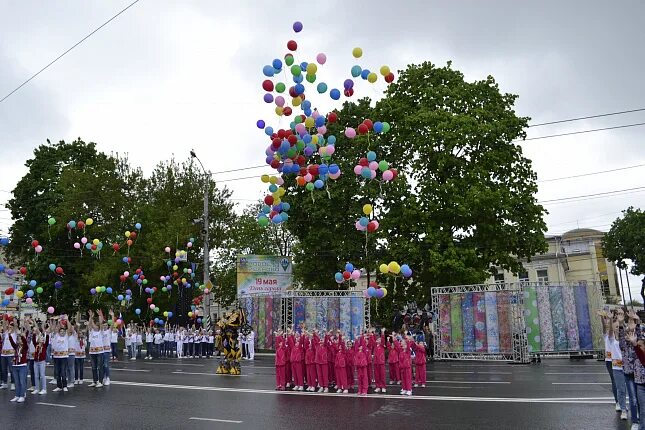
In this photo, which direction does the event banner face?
toward the camera

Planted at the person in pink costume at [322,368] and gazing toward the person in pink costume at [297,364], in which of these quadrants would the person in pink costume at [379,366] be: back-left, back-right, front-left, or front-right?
back-right

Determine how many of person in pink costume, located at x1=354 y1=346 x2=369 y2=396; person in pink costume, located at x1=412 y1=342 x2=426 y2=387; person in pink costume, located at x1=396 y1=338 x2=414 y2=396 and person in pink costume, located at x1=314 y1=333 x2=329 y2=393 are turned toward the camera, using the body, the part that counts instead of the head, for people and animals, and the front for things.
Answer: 4

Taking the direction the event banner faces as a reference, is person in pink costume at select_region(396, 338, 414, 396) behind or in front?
in front

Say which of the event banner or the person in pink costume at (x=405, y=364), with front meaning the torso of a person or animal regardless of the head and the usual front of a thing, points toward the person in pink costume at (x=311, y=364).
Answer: the event banner

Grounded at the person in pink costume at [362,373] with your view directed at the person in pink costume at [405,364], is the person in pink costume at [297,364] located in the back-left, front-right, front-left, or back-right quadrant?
back-left

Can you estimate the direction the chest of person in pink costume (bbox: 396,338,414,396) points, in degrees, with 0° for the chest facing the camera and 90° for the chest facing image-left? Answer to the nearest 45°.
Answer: approximately 0°

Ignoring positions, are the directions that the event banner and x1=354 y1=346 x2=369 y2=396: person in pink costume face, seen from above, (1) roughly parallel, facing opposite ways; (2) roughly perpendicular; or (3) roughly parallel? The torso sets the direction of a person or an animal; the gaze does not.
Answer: roughly parallel

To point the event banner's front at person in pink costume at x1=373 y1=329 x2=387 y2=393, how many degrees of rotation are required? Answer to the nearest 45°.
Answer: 0° — it already faces them

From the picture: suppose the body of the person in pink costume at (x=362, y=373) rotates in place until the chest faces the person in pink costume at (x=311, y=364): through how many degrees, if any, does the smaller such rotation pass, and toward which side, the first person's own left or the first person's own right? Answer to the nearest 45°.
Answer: approximately 135° to the first person's own right

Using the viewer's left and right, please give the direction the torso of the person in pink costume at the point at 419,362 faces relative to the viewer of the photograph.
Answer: facing the viewer

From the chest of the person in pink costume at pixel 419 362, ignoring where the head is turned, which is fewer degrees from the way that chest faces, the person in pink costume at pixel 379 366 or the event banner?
the person in pink costume

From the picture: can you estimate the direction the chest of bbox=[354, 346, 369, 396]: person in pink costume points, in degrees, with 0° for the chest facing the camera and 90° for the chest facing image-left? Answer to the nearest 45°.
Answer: approximately 0°

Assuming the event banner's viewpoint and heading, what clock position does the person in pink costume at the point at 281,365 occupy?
The person in pink costume is roughly at 12 o'clock from the event banner.
